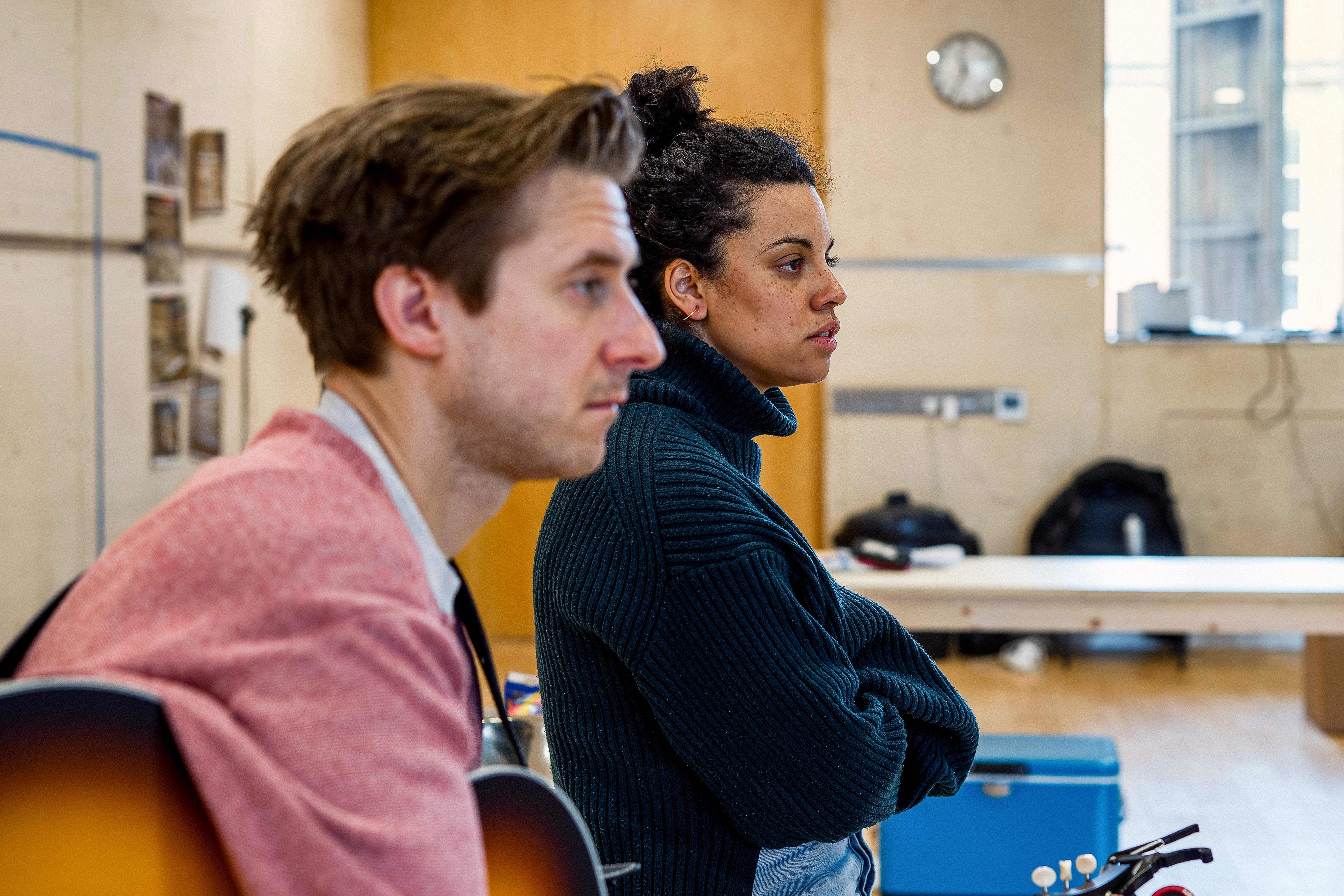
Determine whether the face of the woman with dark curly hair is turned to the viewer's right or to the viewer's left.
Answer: to the viewer's right

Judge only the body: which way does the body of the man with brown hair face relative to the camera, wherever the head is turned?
to the viewer's right

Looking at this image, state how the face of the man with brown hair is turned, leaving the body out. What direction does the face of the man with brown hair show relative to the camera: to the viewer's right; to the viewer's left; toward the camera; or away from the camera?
to the viewer's right

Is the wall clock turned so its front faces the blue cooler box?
yes
